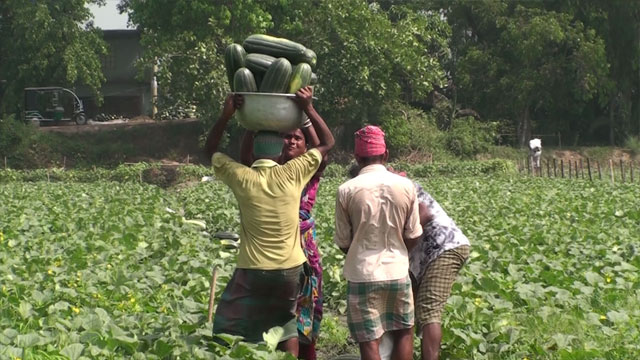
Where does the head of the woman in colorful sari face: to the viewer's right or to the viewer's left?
to the viewer's left

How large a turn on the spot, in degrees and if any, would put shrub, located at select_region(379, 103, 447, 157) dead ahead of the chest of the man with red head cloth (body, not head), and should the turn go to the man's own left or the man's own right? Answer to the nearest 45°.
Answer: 0° — they already face it

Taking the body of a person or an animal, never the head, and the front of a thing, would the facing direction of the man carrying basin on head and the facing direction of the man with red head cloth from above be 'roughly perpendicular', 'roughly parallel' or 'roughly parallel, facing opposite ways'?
roughly parallel

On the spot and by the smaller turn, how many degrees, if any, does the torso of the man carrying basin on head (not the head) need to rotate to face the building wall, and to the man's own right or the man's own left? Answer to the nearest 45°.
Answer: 0° — they already face it

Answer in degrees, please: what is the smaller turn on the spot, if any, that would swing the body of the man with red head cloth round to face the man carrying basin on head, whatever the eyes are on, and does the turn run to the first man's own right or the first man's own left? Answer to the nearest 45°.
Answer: approximately 90° to the first man's own left

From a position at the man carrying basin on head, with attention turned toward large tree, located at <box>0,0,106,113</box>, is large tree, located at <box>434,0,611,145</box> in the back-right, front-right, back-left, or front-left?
front-right

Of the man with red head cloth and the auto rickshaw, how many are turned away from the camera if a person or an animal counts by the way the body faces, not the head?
1

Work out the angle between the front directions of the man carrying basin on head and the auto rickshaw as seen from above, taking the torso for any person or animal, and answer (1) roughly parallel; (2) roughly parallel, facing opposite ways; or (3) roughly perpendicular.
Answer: roughly perpendicular

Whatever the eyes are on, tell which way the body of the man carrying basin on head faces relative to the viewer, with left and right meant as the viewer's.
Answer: facing away from the viewer

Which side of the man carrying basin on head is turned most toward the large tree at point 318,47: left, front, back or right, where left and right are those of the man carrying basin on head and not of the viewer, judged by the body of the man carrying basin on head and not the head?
front

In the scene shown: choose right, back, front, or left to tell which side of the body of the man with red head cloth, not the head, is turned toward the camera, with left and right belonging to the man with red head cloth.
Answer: back

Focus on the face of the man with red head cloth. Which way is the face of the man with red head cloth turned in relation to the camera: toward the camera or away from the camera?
away from the camera
